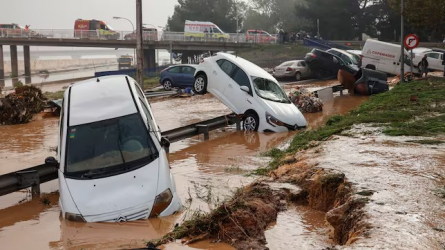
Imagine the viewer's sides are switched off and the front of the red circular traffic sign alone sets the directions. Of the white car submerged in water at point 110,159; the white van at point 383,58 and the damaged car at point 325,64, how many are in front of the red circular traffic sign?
1

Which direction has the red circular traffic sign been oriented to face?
toward the camera

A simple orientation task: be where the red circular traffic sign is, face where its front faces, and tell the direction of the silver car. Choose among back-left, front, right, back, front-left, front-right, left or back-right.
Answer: back-right

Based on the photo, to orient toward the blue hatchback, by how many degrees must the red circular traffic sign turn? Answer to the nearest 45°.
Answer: approximately 90° to its right

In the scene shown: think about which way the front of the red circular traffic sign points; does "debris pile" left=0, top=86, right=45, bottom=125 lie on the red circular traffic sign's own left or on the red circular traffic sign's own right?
on the red circular traffic sign's own right

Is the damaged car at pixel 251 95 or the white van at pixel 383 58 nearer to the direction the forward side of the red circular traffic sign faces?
the damaged car

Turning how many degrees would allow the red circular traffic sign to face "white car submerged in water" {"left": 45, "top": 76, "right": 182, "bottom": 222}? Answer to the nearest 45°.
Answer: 0° — it already faces it

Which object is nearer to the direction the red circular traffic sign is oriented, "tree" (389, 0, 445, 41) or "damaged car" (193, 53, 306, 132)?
the damaged car

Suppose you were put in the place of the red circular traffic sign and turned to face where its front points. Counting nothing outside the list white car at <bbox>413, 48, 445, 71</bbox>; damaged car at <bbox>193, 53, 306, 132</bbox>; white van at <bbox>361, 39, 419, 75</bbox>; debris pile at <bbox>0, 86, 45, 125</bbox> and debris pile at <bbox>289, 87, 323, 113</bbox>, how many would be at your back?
2

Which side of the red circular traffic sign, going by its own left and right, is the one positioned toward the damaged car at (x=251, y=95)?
front

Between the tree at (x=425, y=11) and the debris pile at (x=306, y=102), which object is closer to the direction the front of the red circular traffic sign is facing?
the debris pile

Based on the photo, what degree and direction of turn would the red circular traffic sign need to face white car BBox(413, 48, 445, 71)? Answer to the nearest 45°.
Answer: approximately 180°
